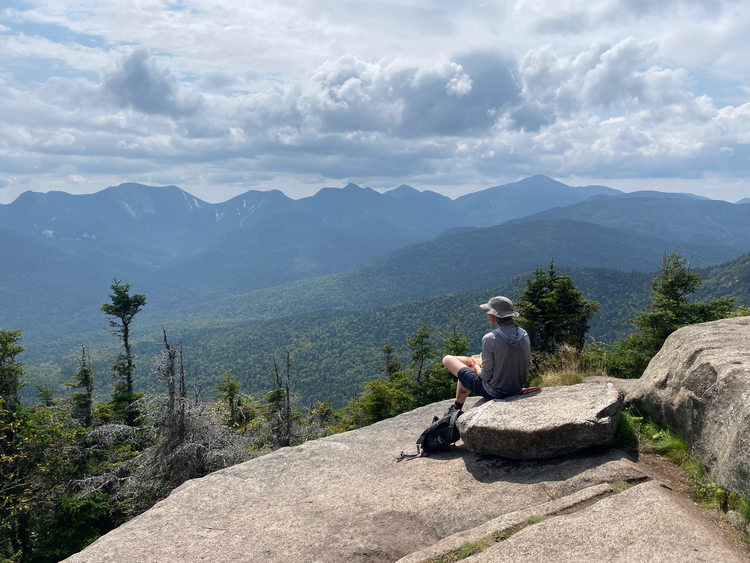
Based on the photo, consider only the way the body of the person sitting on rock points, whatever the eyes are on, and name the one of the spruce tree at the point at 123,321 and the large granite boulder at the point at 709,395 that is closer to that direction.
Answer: the spruce tree

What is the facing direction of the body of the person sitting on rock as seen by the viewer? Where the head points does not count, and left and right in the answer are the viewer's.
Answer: facing away from the viewer and to the left of the viewer

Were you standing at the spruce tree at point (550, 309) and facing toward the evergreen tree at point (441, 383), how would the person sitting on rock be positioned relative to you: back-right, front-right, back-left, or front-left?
front-left

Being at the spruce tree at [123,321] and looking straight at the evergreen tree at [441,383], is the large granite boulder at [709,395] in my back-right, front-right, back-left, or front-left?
front-right

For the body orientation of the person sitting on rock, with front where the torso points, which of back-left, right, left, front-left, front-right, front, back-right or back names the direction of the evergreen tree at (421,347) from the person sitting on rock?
front-right

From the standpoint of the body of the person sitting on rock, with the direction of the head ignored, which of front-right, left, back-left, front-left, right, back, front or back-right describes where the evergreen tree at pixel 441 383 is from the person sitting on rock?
front-right

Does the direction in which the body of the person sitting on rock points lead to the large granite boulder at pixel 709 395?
no

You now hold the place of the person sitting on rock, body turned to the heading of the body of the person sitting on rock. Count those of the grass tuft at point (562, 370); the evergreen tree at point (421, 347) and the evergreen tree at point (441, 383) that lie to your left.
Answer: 0

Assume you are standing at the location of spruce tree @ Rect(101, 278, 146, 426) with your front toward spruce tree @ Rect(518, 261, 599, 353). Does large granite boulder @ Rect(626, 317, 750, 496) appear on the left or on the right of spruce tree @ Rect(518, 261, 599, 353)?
right

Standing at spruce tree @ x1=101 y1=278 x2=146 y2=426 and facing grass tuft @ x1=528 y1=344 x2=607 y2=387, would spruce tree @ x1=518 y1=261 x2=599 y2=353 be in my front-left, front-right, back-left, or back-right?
front-left

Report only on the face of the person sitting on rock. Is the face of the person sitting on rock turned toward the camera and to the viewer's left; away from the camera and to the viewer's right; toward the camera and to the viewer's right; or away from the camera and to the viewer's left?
away from the camera and to the viewer's left

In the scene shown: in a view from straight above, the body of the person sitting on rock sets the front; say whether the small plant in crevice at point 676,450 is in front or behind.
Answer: behind

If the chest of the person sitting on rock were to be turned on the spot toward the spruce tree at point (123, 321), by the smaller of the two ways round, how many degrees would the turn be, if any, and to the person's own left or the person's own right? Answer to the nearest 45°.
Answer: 0° — they already face it
